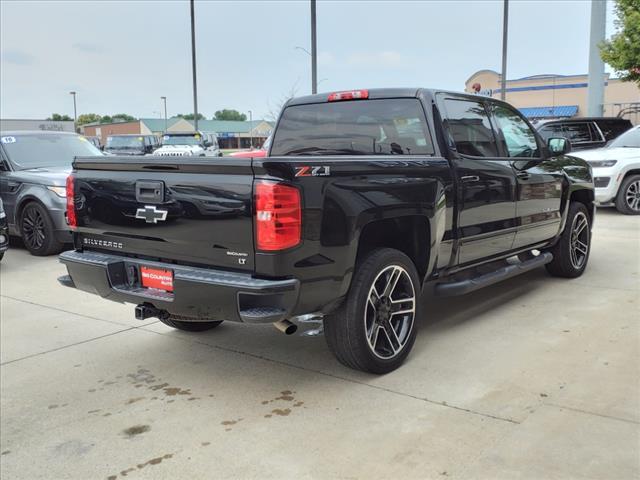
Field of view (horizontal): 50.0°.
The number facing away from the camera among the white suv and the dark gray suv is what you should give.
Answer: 0

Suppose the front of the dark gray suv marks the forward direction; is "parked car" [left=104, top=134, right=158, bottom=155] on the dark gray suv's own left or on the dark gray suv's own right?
on the dark gray suv's own left

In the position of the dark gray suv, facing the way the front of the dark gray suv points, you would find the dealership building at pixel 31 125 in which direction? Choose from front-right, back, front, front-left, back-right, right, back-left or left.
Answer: back-left

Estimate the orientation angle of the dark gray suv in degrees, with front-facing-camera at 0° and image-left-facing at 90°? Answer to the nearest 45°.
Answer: approximately 315°

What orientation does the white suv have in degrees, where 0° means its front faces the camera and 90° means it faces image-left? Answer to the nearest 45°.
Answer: approximately 45°

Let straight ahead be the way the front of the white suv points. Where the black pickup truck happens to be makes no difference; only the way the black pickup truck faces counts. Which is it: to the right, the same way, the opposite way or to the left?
the opposite way

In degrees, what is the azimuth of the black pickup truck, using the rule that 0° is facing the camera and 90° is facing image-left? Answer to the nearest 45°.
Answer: approximately 225°

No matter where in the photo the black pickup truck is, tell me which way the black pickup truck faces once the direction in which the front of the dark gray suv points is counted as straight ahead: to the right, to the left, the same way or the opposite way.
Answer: to the left

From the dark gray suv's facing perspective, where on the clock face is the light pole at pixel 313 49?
The light pole is roughly at 9 o'clock from the dark gray suv.

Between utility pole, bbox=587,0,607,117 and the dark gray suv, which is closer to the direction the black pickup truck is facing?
the utility pole

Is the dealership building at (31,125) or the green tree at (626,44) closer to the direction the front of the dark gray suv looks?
the green tree

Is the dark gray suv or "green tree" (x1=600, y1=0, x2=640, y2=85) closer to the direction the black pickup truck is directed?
the green tree

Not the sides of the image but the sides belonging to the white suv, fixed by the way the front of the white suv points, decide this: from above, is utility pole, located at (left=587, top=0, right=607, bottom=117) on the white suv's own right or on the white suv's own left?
on the white suv's own right

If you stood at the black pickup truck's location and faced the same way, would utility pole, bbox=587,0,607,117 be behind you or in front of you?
in front

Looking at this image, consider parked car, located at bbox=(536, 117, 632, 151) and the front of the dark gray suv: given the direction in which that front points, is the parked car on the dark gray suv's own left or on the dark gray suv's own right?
on the dark gray suv's own left

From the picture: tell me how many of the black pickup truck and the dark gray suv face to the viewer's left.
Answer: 0
